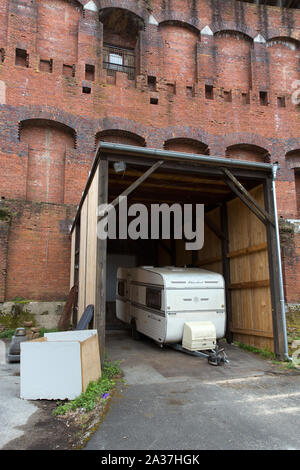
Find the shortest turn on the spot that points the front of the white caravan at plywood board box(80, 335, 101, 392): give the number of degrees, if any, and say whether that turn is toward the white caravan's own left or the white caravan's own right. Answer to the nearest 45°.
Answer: approximately 90° to the white caravan's own right

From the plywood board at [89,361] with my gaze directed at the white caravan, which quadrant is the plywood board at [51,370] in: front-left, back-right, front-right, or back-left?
back-left

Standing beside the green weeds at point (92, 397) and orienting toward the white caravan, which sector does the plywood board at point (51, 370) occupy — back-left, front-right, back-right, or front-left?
back-left

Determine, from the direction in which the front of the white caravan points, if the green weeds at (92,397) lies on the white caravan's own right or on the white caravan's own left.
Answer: on the white caravan's own right

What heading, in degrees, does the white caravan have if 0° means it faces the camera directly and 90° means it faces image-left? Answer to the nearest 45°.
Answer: approximately 315°
